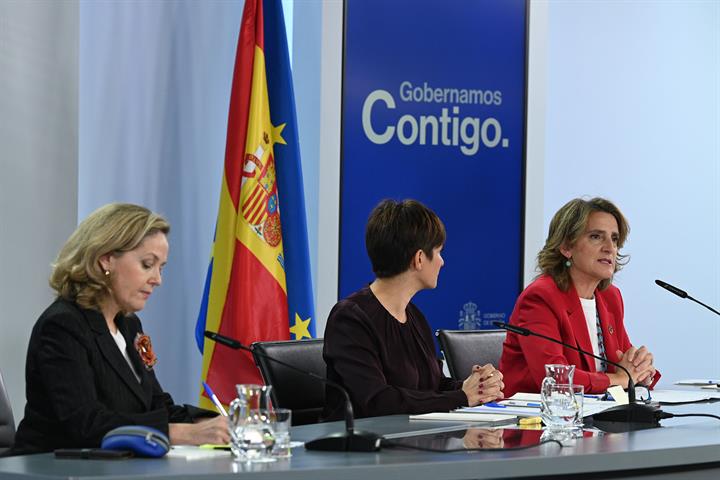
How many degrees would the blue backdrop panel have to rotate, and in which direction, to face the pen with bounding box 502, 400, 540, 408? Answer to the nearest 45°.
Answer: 0° — it already faces it

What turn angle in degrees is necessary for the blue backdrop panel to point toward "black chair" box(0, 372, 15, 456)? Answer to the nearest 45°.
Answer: approximately 45° to its right

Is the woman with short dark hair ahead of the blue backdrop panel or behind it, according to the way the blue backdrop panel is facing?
ahead

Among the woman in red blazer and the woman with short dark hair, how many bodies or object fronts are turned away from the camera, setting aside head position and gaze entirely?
0

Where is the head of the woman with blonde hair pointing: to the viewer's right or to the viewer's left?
to the viewer's right

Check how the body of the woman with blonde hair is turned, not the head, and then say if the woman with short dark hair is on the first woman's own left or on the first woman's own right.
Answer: on the first woman's own left

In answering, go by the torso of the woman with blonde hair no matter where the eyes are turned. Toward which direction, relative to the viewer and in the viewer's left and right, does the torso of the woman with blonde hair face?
facing the viewer and to the right of the viewer

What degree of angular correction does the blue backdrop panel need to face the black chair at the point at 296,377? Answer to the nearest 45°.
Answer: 0° — it already faces it

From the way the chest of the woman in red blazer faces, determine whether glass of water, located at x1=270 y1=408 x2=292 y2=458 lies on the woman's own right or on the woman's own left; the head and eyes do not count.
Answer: on the woman's own right

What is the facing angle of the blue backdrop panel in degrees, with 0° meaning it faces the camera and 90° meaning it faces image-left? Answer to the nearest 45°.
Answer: approximately 0°

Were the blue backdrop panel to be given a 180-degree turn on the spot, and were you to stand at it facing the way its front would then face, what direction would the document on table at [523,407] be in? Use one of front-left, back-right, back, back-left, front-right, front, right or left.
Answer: back

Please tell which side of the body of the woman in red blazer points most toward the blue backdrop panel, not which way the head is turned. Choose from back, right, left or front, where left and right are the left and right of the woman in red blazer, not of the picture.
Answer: back

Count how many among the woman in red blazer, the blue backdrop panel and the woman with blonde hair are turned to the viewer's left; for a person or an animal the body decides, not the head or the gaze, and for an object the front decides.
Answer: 0
